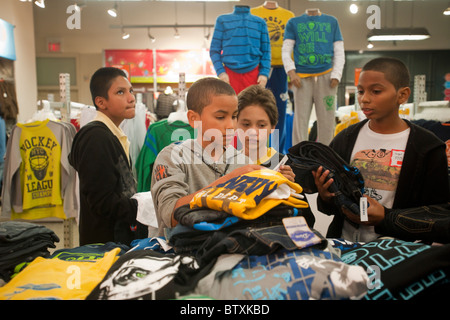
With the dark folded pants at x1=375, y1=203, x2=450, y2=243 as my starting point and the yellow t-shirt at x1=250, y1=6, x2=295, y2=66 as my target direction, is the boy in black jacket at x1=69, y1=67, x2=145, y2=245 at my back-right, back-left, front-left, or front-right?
front-left

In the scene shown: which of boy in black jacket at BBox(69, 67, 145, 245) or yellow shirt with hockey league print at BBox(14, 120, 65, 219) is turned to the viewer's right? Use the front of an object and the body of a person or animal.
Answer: the boy in black jacket

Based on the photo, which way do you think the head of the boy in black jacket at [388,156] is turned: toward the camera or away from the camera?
toward the camera

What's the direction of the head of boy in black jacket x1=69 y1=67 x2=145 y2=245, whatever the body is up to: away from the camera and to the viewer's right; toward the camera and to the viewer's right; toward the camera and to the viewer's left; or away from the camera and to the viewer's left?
toward the camera and to the viewer's right

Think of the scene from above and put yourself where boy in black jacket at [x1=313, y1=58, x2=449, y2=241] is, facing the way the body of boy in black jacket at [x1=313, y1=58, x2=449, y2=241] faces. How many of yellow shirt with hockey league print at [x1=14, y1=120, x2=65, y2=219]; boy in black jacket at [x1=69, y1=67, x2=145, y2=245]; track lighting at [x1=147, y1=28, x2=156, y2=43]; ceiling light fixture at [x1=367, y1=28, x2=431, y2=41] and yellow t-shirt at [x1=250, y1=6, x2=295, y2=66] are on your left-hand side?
0

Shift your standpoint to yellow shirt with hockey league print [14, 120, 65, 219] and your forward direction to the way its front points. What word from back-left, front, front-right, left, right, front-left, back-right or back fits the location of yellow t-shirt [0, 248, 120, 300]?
front

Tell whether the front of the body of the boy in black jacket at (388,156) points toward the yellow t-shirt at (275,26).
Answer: no

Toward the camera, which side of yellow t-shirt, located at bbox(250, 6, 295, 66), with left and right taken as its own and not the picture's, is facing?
front

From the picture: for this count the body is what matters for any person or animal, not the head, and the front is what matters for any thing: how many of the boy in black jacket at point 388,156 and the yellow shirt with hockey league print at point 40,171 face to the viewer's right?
0

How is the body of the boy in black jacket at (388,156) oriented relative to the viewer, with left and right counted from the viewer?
facing the viewer and to the left of the viewer
